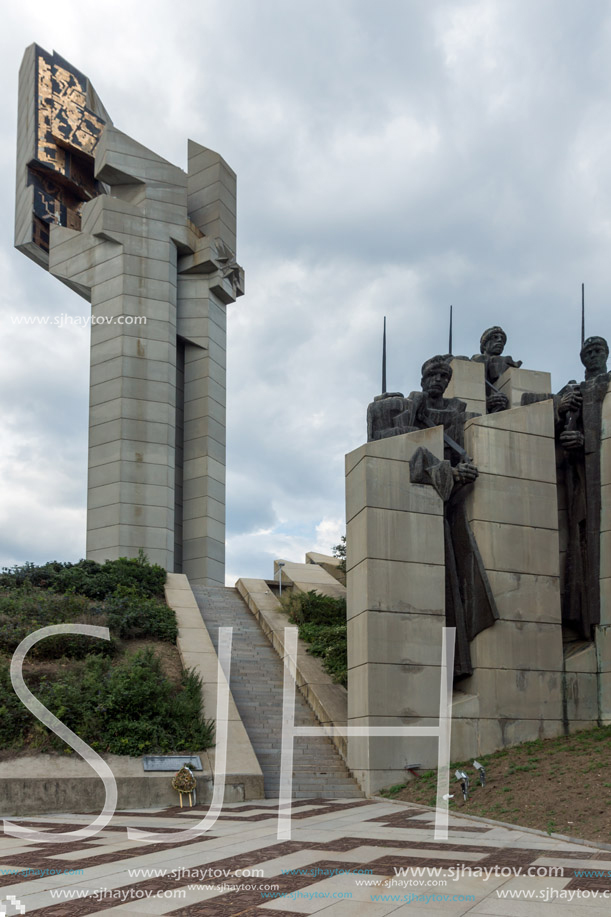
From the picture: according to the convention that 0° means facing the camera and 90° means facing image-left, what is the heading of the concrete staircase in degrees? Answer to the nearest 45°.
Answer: approximately 0°

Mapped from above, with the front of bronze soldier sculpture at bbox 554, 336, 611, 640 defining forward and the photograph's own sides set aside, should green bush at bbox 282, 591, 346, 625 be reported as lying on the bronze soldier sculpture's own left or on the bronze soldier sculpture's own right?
on the bronze soldier sculpture's own right

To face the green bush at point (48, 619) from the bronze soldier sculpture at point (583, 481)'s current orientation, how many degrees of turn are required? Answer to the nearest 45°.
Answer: approximately 45° to its right

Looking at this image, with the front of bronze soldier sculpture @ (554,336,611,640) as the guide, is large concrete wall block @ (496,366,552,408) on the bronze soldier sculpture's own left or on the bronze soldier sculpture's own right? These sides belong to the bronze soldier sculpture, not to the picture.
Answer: on the bronze soldier sculpture's own right

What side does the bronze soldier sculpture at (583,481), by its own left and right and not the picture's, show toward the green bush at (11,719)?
front

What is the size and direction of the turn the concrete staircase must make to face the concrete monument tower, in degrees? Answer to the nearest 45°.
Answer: approximately 180°

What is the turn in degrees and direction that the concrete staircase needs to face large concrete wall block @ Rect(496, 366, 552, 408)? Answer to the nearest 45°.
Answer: approximately 135° to its left

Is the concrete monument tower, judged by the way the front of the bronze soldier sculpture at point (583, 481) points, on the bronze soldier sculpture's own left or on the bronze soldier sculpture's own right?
on the bronze soldier sculpture's own right

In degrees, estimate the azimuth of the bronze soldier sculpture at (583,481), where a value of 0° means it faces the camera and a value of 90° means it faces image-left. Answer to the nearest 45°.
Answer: approximately 45°

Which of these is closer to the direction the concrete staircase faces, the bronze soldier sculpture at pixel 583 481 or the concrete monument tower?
the bronze soldier sculpture
